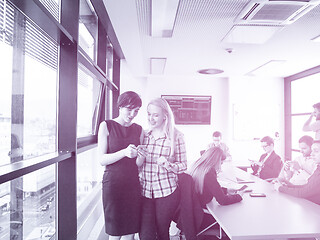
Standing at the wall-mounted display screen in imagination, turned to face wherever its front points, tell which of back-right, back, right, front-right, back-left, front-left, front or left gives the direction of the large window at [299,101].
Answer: left

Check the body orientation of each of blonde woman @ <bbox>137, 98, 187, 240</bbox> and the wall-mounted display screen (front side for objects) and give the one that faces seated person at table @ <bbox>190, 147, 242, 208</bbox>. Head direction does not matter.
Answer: the wall-mounted display screen

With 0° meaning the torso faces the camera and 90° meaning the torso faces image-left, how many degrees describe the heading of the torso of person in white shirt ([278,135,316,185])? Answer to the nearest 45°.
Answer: approximately 45°

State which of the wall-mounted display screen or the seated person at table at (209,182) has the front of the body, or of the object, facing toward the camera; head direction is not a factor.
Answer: the wall-mounted display screen

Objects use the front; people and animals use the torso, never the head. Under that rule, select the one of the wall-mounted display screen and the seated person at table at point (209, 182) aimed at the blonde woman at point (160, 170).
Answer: the wall-mounted display screen

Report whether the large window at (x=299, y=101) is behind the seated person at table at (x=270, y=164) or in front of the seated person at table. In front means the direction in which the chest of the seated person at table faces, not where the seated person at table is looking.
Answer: behind

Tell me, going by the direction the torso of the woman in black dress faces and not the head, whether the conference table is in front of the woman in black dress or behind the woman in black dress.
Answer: in front

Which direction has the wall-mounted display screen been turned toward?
toward the camera

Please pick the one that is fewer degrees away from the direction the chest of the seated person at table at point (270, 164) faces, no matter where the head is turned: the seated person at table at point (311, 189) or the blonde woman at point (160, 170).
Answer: the blonde woman

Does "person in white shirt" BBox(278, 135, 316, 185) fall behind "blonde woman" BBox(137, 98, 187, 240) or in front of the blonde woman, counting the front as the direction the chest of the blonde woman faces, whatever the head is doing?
behind

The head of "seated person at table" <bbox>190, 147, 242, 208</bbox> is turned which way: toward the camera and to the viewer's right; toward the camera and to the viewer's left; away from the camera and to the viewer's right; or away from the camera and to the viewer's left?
away from the camera and to the viewer's right
